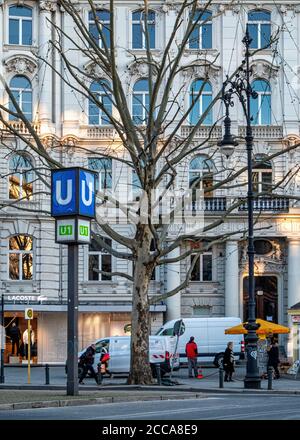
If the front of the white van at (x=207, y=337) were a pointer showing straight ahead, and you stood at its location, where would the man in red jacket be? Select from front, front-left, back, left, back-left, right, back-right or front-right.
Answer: left

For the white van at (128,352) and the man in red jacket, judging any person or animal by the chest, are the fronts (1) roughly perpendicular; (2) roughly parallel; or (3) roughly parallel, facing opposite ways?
roughly perpendicular

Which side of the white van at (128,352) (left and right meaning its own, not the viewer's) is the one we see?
left

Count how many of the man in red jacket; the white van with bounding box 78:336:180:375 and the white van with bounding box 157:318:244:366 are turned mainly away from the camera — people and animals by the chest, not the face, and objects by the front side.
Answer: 1

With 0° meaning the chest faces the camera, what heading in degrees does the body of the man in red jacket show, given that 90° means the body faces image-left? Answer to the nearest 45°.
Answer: approximately 180°

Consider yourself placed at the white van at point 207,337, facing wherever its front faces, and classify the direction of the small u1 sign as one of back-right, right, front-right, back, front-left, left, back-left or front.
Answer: left

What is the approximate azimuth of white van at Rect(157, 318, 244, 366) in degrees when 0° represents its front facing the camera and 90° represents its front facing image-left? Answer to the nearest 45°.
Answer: approximately 90°

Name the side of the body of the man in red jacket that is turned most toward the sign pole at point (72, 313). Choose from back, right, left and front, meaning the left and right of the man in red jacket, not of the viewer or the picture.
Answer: back

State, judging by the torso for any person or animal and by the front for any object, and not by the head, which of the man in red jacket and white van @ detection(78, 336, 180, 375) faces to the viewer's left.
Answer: the white van

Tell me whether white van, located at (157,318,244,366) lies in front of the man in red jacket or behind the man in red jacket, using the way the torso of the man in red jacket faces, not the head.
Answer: in front

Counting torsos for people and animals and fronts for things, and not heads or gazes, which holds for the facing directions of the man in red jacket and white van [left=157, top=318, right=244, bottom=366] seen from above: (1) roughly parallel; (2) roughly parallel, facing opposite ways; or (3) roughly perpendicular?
roughly perpendicular

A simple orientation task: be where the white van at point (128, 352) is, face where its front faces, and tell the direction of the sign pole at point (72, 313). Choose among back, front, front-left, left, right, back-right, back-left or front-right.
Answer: left
